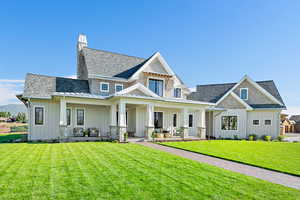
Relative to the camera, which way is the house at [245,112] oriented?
toward the camera
